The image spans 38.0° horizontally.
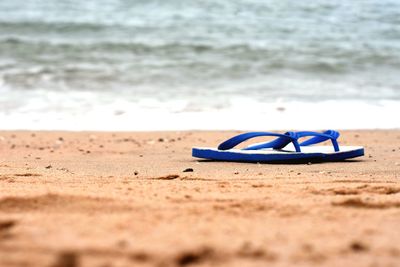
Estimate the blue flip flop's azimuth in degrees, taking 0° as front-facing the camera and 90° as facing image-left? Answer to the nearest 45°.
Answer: approximately 270°
